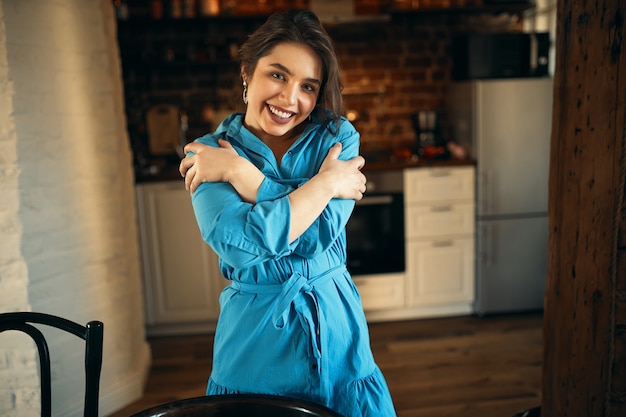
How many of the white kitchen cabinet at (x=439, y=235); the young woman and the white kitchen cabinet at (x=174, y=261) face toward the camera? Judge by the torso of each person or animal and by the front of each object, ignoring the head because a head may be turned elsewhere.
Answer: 3

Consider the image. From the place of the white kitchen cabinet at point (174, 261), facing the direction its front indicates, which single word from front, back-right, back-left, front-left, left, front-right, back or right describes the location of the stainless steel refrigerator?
left

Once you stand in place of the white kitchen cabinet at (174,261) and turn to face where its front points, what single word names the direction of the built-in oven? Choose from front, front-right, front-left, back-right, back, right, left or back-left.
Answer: left

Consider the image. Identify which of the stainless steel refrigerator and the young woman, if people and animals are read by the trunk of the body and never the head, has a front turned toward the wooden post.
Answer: the stainless steel refrigerator

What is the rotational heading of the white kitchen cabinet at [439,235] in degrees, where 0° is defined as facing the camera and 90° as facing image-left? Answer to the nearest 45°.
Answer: approximately 0°

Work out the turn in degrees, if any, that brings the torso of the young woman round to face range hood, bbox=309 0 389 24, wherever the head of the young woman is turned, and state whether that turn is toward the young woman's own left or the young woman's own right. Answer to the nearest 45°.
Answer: approximately 180°

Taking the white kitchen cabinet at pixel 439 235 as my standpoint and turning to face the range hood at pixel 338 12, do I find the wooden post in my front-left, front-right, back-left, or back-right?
back-left

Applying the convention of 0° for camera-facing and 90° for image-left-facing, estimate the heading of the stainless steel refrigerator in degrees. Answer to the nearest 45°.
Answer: approximately 0°
